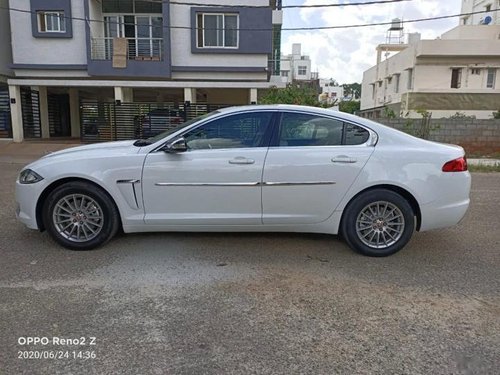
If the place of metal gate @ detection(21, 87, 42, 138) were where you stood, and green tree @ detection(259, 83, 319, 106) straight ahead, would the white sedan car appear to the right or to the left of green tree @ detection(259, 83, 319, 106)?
right

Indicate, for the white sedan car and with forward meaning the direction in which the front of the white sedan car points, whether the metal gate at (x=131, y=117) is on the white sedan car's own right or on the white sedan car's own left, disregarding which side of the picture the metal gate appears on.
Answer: on the white sedan car's own right

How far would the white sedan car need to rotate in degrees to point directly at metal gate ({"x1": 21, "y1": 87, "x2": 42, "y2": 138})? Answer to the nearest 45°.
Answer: approximately 45° to its right

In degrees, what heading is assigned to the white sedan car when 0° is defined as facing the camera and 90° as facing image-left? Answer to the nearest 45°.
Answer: approximately 90°

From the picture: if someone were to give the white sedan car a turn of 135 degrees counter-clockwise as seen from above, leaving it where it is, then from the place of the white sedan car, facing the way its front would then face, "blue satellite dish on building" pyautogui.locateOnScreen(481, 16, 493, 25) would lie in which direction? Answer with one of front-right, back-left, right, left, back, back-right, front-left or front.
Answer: left

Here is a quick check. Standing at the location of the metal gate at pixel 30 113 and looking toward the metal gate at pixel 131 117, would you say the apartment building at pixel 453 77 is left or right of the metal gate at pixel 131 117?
left

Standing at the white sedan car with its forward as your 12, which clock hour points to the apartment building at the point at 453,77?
The apartment building is roughly at 4 o'clock from the white sedan car.

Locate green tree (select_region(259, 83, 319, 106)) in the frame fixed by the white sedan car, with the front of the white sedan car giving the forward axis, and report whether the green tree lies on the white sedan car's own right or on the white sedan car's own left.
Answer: on the white sedan car's own right

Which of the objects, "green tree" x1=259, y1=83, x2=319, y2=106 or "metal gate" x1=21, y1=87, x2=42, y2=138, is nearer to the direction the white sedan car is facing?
the metal gate
